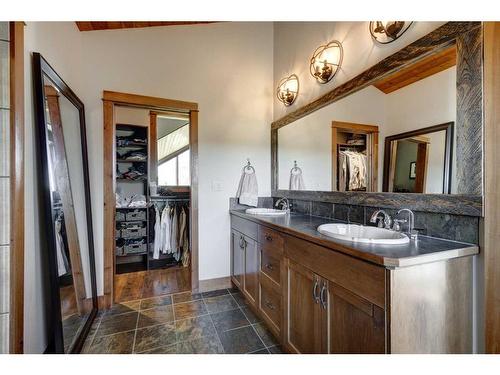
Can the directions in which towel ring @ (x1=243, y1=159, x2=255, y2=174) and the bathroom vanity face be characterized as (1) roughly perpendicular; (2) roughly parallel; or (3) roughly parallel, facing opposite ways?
roughly perpendicular

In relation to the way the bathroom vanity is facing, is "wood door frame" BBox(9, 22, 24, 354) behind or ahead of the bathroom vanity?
ahead

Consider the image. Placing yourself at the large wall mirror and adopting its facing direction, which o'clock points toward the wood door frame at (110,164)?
The wood door frame is roughly at 1 o'clock from the large wall mirror.

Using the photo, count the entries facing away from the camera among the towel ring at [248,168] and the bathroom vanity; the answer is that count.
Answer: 0

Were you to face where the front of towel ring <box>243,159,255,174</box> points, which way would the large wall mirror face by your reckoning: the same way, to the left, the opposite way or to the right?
to the right

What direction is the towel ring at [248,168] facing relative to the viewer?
toward the camera

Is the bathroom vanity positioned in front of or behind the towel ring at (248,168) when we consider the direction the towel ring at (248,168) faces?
in front

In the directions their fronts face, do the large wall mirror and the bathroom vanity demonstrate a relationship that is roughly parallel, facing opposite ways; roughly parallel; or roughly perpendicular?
roughly parallel

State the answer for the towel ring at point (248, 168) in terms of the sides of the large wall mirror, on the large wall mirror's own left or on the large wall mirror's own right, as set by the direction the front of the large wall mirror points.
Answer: on the large wall mirror's own right

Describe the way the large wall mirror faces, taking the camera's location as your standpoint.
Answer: facing the viewer and to the left of the viewer

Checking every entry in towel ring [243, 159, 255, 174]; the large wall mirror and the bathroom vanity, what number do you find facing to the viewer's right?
0

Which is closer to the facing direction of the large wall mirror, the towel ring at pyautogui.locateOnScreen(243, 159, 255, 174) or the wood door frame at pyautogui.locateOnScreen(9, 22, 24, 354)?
the wood door frame

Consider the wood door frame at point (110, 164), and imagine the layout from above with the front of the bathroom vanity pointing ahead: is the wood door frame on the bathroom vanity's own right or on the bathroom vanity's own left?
on the bathroom vanity's own right
